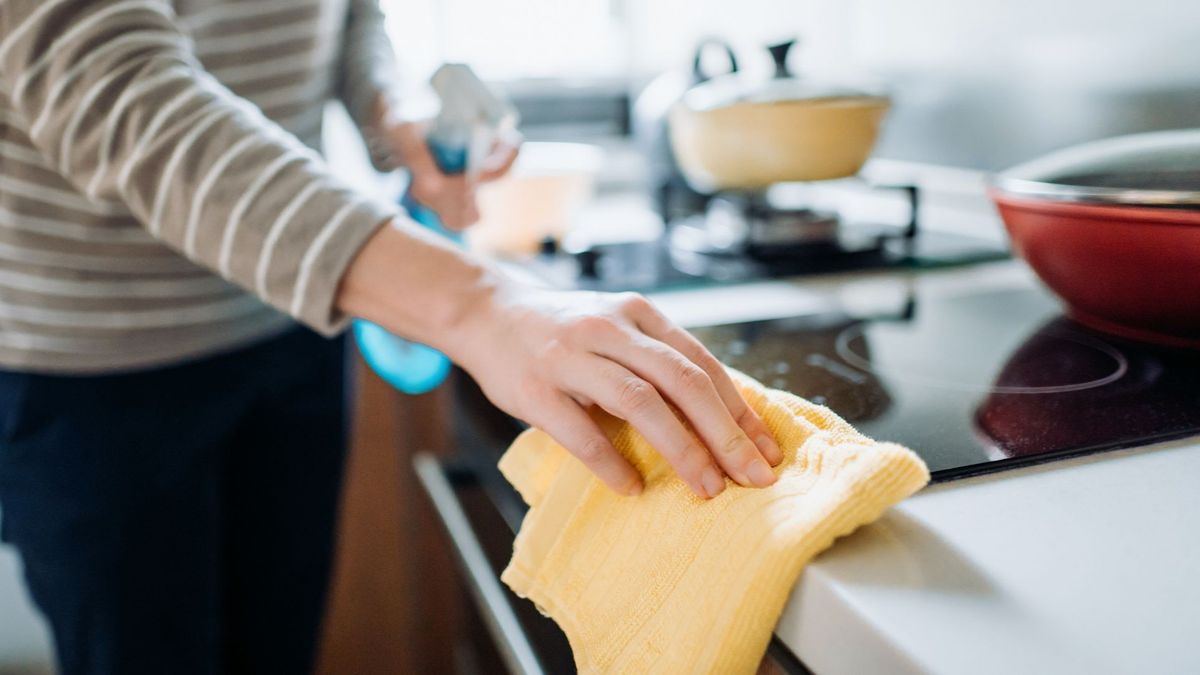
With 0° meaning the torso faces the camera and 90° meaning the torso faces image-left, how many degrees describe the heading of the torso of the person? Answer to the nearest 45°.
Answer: approximately 315°

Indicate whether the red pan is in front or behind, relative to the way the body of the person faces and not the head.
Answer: in front
